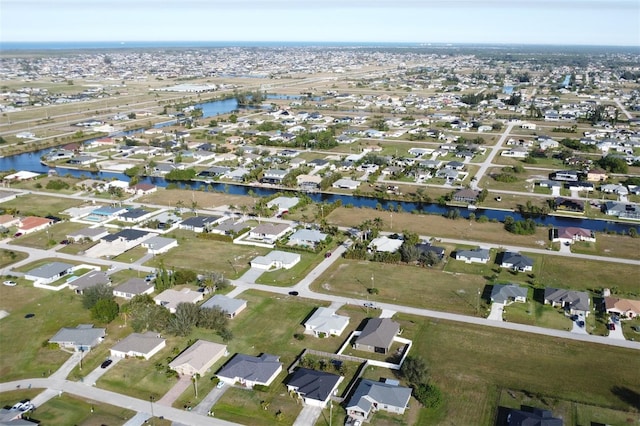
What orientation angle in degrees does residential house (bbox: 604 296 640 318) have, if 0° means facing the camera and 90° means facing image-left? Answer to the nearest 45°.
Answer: approximately 0°

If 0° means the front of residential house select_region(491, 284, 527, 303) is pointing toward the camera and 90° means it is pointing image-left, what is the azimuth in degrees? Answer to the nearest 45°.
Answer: approximately 0°

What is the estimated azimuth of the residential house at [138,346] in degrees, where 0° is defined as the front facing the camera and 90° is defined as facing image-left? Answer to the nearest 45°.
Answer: approximately 45°

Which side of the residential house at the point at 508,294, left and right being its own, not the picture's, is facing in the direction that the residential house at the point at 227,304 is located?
right

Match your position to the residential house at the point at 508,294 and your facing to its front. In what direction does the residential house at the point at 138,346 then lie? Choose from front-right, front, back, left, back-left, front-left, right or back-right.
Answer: front-right

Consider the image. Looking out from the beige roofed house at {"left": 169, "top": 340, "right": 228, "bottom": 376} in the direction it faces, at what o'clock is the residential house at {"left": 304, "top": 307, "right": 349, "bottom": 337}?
The residential house is roughly at 7 o'clock from the beige roofed house.

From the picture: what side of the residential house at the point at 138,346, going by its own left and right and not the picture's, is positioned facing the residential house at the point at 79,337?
right

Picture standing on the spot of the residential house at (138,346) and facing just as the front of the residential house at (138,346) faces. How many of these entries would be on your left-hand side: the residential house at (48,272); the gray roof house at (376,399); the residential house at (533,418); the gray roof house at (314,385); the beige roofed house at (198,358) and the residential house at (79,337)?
4

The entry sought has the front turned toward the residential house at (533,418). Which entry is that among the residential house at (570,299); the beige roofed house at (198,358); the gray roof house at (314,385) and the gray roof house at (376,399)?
the residential house at (570,299)

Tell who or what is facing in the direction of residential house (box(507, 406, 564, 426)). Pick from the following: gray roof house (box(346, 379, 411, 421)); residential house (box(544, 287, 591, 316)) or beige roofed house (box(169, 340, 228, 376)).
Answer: residential house (box(544, 287, 591, 316))

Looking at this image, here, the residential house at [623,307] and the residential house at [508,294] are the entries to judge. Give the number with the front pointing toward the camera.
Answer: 2

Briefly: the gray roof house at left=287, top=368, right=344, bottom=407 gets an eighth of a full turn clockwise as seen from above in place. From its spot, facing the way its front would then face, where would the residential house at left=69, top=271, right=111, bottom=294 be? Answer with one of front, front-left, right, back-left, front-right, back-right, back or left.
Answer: front-right

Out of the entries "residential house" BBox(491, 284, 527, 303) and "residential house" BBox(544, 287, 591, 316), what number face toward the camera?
2

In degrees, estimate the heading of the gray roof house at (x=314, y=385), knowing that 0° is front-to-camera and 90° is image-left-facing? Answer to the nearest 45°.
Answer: approximately 45°

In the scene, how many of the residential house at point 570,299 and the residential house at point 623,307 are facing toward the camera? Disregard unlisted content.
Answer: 2
